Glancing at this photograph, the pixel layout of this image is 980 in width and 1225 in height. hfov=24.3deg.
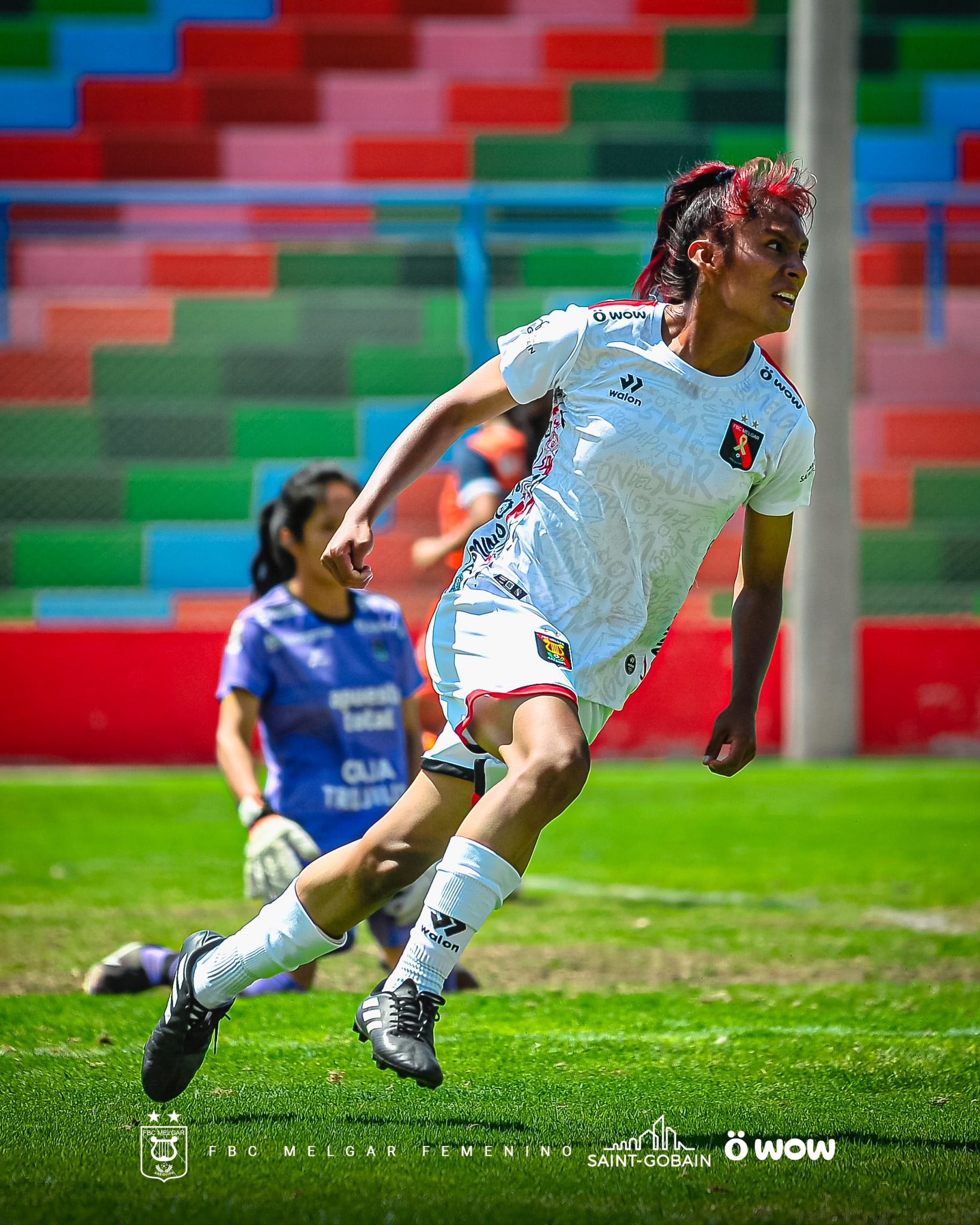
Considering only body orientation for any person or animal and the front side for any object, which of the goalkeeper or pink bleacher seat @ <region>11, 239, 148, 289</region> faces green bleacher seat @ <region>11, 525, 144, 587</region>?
the pink bleacher seat

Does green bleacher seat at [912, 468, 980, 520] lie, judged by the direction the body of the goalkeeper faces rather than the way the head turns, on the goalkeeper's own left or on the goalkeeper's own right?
on the goalkeeper's own left

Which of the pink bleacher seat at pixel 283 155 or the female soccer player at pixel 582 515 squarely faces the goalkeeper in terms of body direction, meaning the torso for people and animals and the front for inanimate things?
the pink bleacher seat

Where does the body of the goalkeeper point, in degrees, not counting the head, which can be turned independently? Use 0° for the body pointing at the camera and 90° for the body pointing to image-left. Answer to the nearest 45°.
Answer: approximately 315°

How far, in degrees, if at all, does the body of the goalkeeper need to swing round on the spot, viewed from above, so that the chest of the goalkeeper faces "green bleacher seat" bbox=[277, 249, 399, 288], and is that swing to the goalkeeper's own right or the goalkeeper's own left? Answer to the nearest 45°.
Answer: approximately 135° to the goalkeeper's own left

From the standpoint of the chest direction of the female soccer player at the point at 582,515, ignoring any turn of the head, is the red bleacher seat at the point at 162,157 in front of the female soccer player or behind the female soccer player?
behind

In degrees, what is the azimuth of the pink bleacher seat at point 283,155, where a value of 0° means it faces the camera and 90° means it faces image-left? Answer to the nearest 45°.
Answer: approximately 0°

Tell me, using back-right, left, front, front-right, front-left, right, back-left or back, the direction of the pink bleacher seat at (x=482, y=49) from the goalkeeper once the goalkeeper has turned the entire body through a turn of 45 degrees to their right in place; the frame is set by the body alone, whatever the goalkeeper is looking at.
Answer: back

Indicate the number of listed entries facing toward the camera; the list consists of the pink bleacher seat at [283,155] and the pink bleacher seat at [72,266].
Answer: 2

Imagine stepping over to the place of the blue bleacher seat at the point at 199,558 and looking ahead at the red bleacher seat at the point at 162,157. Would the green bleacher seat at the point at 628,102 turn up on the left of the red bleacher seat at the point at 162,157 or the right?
right
